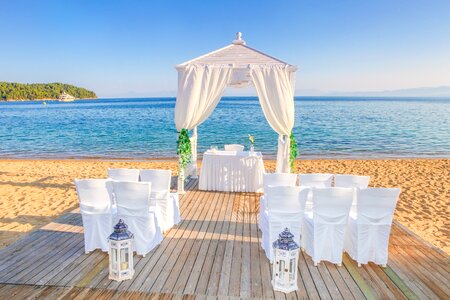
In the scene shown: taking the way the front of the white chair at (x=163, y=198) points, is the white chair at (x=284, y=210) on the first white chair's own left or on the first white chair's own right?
on the first white chair's own right

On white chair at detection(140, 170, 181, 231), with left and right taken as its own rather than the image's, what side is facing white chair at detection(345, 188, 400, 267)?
right

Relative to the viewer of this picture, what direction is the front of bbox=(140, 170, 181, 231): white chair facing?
facing away from the viewer and to the right of the viewer

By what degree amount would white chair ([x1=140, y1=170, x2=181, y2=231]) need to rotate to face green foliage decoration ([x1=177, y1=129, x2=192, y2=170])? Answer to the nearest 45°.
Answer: approximately 45° to its left

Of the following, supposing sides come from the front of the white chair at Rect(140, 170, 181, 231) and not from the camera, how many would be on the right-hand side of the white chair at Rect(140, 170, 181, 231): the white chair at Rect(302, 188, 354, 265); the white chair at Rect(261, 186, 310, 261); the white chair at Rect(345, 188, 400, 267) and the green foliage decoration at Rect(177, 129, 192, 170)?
3

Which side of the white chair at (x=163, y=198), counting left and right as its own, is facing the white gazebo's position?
front

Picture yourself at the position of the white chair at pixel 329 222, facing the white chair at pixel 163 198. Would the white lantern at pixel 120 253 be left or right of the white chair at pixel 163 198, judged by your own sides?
left

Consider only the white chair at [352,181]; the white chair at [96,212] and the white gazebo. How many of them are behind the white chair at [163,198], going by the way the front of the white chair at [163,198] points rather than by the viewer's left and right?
1

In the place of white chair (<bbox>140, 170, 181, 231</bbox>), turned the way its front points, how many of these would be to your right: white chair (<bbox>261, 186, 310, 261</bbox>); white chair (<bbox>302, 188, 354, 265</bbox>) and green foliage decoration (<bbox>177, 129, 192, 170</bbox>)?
2

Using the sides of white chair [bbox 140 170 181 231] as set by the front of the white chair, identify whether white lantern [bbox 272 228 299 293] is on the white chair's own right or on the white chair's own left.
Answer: on the white chair's own right

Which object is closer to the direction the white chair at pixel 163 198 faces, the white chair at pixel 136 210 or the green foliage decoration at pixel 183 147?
the green foliage decoration

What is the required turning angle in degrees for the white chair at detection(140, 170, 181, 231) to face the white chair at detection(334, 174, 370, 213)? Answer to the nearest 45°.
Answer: approximately 45° to its right

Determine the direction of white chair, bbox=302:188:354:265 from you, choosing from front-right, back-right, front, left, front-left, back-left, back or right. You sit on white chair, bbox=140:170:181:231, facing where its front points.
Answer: right
